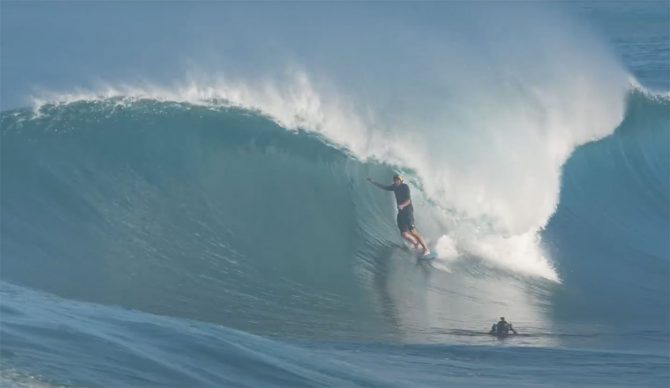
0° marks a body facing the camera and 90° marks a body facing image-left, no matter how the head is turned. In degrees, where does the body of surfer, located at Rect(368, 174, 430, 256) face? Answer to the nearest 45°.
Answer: approximately 45°
